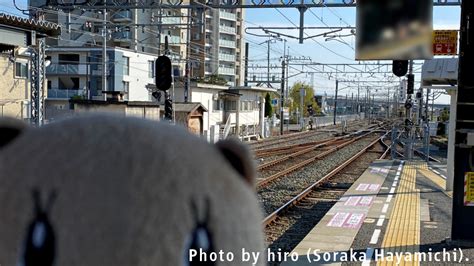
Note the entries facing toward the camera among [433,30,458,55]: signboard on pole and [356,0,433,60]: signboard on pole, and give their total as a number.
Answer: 2

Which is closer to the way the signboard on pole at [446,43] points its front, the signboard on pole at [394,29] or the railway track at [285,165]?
the signboard on pole

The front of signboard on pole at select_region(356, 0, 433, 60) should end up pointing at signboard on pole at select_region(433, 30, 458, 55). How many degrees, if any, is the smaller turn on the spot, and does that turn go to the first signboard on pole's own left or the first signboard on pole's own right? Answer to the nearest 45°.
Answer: approximately 180°

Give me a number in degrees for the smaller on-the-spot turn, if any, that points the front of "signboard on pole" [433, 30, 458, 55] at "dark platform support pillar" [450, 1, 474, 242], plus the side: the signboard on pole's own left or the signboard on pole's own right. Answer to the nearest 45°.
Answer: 0° — it already faces it

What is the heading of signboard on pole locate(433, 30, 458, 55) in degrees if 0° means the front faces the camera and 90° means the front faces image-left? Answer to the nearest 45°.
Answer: approximately 0°

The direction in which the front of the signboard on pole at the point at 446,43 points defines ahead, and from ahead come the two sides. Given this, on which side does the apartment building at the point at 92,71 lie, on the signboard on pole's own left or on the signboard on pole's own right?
on the signboard on pole's own right

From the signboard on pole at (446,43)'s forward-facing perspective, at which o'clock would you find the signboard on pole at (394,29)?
the signboard on pole at (394,29) is roughly at 12 o'clock from the signboard on pole at (446,43).
